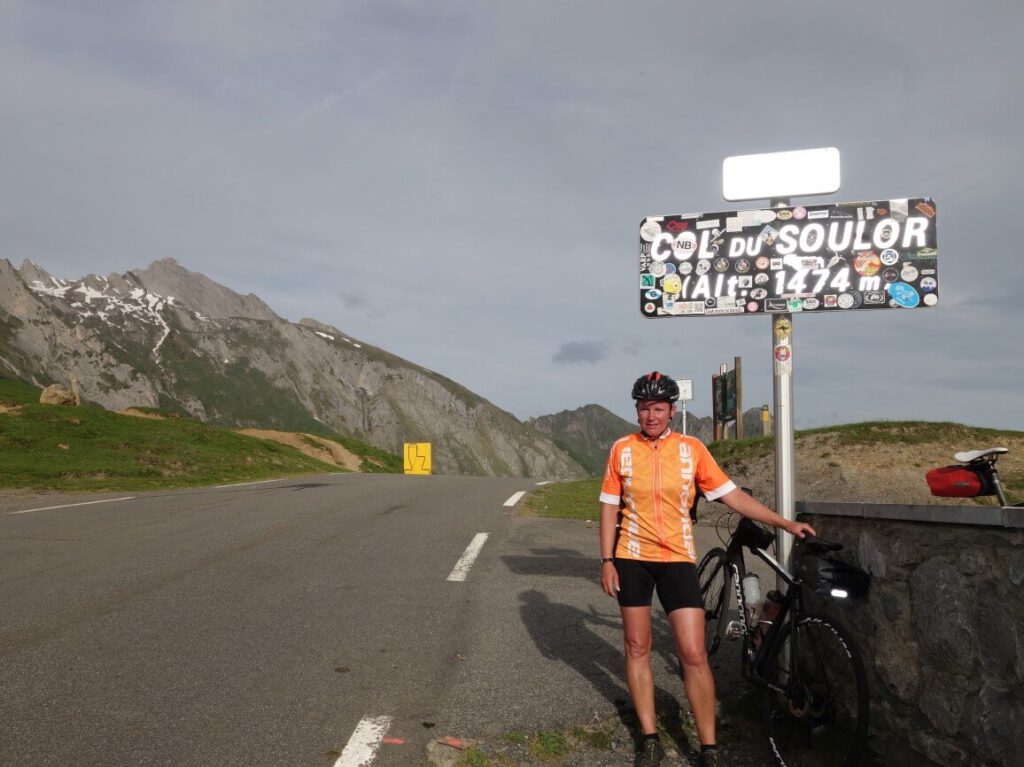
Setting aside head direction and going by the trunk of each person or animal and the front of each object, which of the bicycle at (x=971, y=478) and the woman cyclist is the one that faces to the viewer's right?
the bicycle

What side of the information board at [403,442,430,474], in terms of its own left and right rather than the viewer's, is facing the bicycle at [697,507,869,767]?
front

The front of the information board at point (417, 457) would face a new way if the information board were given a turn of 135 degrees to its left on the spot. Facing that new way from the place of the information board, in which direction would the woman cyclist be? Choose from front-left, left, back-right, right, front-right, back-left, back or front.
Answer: back-right

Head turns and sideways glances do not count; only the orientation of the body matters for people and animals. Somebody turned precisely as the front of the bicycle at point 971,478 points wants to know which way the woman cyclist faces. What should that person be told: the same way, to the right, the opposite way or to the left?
to the right

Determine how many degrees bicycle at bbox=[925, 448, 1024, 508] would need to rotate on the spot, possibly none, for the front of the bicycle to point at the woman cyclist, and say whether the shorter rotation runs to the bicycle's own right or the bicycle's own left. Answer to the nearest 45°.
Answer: approximately 180°

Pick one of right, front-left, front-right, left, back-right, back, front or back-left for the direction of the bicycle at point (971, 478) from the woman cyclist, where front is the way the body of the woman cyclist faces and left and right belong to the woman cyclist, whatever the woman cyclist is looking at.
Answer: left

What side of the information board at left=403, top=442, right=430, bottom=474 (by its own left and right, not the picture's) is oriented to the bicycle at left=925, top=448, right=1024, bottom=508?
front

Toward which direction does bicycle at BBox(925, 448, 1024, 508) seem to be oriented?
to the viewer's right
